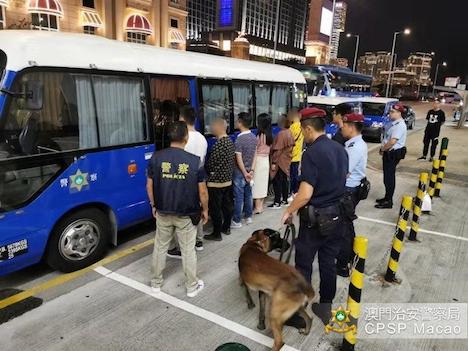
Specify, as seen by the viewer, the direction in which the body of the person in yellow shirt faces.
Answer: to the viewer's left

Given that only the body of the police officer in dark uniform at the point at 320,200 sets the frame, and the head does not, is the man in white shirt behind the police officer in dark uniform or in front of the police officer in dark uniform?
in front

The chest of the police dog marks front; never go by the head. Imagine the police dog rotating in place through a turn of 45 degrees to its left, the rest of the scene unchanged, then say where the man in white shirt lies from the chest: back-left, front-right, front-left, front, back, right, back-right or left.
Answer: front-right

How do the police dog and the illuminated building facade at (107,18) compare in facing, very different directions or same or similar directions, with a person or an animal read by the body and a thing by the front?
very different directions

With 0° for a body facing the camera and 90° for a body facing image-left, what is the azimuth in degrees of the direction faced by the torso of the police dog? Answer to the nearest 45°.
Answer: approximately 135°

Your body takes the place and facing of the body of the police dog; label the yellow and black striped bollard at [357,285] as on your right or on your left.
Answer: on your right

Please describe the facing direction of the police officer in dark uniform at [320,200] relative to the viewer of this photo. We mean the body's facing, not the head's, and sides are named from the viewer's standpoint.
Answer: facing away from the viewer and to the left of the viewer

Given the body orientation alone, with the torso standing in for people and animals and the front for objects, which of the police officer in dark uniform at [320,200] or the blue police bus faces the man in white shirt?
the police officer in dark uniform

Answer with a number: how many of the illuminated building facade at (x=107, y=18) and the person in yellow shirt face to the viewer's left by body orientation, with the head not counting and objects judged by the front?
1

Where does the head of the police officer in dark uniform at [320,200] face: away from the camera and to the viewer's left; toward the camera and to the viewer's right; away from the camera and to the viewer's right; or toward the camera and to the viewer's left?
away from the camera and to the viewer's left

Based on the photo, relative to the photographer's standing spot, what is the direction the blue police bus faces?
facing the viewer and to the left of the viewer

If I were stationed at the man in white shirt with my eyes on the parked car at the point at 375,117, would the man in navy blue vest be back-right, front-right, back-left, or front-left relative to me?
back-right

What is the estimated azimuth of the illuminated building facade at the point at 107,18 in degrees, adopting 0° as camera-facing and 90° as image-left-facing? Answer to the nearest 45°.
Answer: approximately 315°
